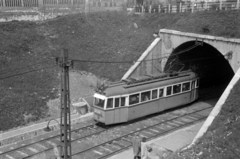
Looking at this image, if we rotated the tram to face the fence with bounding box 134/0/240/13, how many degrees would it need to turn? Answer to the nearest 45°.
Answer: approximately 135° to its right

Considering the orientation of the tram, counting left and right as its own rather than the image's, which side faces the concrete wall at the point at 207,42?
back

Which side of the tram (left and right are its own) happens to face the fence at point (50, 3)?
right

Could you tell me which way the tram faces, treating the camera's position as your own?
facing the viewer and to the left of the viewer

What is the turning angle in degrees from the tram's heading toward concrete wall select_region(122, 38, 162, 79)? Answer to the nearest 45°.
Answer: approximately 135° to its right
